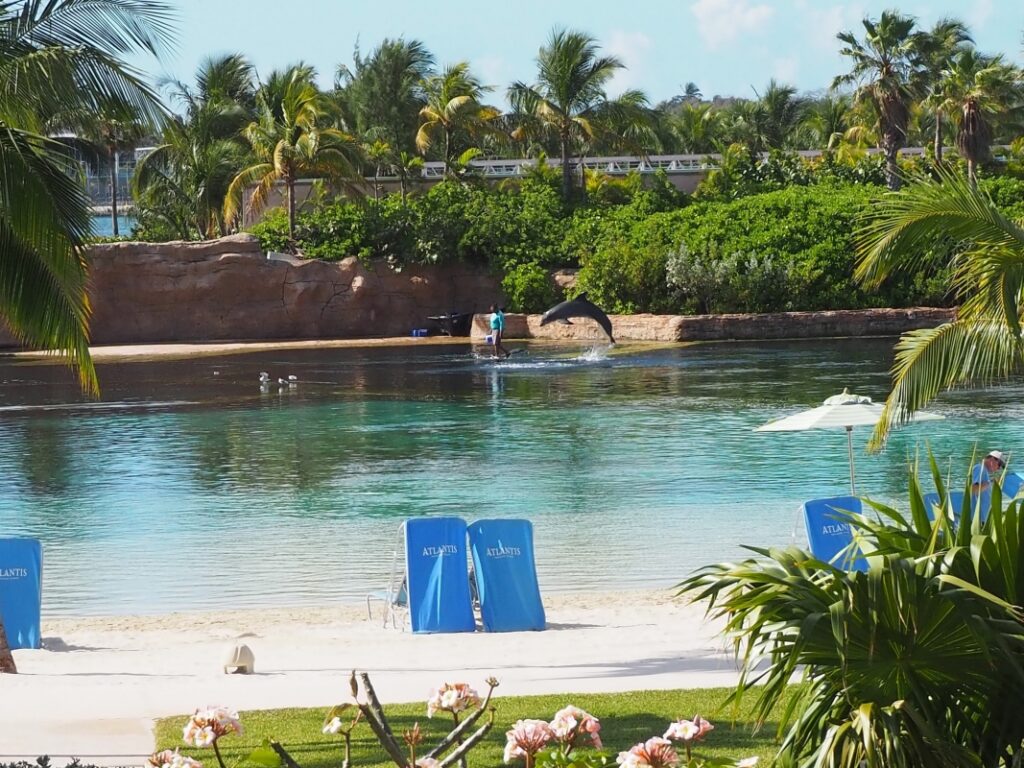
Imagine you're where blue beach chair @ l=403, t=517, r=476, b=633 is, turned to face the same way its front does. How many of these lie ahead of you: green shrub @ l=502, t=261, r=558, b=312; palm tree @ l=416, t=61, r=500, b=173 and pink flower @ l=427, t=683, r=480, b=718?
2

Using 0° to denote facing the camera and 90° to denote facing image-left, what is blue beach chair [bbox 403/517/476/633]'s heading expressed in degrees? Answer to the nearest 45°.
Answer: approximately 180°

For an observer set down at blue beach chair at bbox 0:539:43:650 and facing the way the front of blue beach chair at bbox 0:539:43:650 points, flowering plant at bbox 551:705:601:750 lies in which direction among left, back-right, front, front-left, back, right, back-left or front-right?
back

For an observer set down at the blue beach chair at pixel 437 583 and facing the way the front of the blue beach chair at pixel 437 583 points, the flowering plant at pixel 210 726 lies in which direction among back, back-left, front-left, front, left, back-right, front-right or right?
back

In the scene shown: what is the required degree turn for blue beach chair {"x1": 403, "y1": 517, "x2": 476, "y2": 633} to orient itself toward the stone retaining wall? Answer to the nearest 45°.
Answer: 0° — it already faces it

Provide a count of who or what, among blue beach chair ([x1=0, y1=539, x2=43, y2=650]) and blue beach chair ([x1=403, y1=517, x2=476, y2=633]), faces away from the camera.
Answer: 2

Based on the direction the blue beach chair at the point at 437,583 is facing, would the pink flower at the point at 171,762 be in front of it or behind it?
behind

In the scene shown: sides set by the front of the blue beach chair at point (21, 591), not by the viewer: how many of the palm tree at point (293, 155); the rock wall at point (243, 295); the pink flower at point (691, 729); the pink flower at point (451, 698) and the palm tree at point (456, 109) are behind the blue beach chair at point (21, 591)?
2

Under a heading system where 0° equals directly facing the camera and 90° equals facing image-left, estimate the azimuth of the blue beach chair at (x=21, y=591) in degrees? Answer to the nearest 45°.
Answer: approximately 180°

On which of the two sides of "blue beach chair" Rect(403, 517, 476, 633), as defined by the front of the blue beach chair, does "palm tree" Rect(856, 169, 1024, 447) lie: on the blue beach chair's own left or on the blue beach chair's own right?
on the blue beach chair's own right

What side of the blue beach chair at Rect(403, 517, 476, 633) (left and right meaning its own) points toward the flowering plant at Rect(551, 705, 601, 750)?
back
